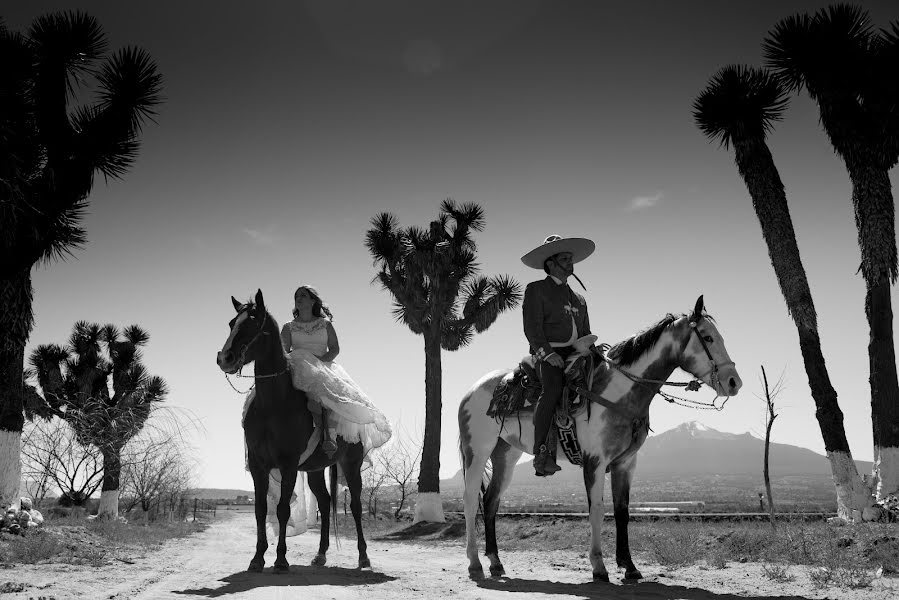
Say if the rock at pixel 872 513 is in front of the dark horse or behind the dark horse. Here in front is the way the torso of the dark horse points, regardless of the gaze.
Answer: behind

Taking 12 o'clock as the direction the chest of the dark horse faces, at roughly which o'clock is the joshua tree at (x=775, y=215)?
The joshua tree is roughly at 7 o'clock from the dark horse.

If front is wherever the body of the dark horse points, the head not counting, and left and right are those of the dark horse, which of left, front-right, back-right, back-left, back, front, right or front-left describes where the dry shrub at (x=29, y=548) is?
right

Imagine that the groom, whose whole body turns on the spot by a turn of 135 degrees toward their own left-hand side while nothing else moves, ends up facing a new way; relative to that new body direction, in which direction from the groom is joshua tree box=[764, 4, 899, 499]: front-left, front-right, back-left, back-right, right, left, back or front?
front-right

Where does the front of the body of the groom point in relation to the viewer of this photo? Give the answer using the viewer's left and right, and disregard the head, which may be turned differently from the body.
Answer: facing the viewer and to the right of the viewer

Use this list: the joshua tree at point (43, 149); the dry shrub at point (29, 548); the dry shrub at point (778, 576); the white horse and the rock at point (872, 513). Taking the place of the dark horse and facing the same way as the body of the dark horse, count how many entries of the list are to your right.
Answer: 2

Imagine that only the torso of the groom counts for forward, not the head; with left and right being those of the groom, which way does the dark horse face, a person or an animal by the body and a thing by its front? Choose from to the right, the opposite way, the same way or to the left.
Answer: to the right

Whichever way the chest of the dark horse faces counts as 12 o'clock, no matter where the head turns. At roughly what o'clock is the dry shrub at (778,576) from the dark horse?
The dry shrub is roughly at 8 o'clock from the dark horse.

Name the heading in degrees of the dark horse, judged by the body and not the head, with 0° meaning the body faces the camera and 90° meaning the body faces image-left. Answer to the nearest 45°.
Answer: approximately 45°

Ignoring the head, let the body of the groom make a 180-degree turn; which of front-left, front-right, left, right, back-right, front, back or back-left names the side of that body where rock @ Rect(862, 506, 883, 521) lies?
right

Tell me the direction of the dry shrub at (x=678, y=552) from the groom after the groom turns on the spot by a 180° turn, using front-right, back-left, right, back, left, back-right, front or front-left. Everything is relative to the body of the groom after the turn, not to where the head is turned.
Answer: right

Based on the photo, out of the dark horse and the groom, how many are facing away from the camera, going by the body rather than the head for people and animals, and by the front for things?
0
